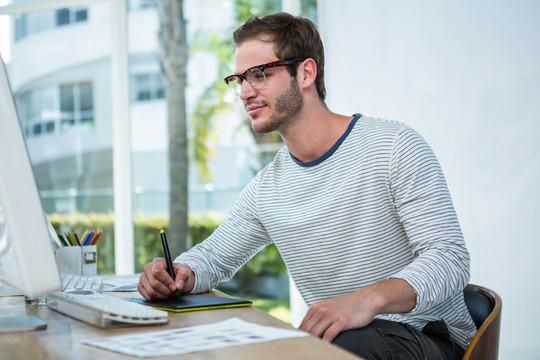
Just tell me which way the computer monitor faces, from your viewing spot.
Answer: facing away from the viewer and to the right of the viewer

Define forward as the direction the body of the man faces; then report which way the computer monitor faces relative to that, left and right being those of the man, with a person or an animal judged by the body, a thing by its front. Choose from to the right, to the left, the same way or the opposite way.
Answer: the opposite way

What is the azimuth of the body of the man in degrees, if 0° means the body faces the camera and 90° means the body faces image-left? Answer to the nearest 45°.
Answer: approximately 45°

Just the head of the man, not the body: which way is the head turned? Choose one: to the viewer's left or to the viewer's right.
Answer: to the viewer's left

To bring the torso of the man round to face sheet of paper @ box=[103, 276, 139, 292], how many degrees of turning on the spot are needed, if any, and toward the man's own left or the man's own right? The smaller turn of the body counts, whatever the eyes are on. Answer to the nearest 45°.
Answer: approximately 45° to the man's own right

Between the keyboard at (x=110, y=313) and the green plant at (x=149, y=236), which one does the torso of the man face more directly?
the keyboard

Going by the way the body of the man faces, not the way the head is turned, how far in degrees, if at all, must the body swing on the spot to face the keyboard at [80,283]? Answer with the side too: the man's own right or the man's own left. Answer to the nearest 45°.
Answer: approximately 45° to the man's own right

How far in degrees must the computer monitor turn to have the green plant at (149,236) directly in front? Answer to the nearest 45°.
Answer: approximately 45° to its left
